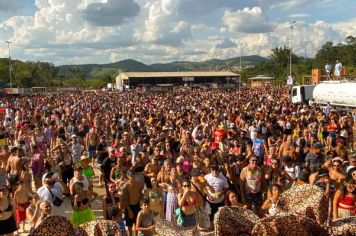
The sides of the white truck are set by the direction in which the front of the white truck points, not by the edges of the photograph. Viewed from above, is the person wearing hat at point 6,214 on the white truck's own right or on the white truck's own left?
on the white truck's own left

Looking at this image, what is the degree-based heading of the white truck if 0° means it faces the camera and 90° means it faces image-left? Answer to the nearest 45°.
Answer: approximately 90°

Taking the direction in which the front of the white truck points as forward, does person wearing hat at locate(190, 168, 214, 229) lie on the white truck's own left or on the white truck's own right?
on the white truck's own left

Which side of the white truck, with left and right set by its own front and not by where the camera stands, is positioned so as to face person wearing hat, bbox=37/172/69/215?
left

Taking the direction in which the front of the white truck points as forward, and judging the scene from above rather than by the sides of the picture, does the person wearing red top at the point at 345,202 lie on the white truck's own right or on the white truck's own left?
on the white truck's own left

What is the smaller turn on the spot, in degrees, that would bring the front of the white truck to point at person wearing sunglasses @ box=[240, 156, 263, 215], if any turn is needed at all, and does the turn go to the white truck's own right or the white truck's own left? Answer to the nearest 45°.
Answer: approximately 90° to the white truck's own left

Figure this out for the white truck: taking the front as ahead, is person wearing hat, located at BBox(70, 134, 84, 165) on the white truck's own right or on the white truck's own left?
on the white truck's own left

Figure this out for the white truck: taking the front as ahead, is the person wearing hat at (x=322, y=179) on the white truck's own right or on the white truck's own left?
on the white truck's own left

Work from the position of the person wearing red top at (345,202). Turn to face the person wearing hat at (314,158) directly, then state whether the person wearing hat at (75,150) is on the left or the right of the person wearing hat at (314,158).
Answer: left
